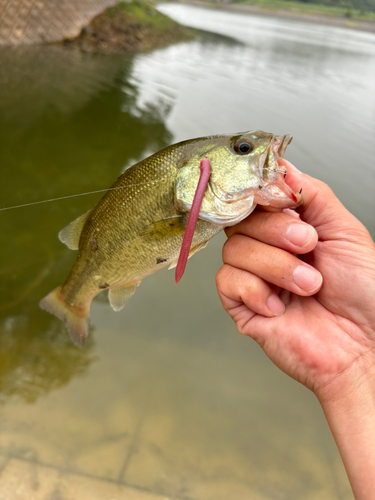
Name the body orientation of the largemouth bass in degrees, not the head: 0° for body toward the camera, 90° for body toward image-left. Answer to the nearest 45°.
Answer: approximately 270°
